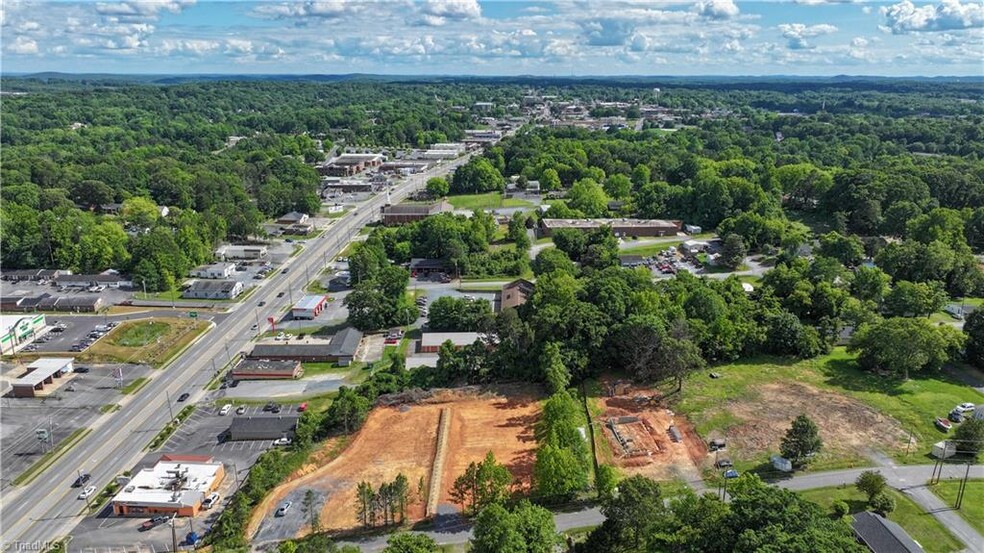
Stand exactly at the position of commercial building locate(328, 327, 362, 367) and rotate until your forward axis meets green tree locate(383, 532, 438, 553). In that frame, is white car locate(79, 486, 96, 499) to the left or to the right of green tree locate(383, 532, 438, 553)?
right

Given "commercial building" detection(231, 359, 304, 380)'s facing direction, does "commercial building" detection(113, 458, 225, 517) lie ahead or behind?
ahead

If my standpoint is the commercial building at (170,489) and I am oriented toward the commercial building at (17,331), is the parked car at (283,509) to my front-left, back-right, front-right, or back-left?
back-right

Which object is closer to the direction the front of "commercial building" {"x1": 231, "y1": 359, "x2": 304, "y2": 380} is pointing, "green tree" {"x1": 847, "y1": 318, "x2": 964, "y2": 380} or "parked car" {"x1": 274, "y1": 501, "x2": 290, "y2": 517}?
the parked car
